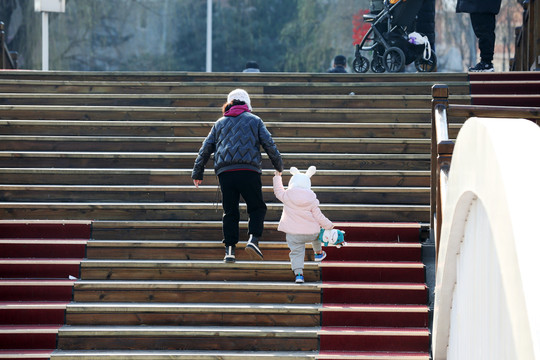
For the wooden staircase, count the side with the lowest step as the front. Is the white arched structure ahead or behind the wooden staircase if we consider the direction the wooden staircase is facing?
ahead

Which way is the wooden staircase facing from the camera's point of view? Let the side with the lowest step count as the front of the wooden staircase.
toward the camera

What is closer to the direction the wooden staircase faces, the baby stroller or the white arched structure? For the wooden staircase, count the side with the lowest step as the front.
the white arched structure

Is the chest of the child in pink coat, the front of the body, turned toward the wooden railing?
no

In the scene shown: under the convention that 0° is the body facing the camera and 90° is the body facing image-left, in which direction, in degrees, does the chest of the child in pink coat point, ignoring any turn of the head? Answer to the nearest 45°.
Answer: approximately 180°

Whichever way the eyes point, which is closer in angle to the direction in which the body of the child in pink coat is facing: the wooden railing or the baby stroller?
the baby stroller

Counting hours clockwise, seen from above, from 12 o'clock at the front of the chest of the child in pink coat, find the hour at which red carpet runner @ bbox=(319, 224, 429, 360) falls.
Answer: The red carpet runner is roughly at 3 o'clock from the child in pink coat.

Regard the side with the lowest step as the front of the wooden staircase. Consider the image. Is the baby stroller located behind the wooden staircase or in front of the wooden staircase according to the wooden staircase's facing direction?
behind

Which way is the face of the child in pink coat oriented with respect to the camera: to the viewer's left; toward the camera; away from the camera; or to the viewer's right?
away from the camera
